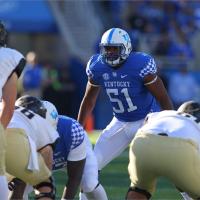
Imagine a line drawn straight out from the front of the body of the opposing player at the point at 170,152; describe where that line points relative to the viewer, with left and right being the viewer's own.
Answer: facing away from the viewer and to the right of the viewer

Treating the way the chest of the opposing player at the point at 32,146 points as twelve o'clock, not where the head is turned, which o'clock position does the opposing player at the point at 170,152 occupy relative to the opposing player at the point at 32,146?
the opposing player at the point at 170,152 is roughly at 2 o'clock from the opposing player at the point at 32,146.

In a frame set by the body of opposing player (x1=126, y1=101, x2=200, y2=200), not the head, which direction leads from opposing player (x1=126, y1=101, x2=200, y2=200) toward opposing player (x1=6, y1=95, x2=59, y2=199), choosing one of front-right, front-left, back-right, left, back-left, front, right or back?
back-left

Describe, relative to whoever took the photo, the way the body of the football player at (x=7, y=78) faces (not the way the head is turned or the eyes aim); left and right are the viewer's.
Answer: facing away from the viewer

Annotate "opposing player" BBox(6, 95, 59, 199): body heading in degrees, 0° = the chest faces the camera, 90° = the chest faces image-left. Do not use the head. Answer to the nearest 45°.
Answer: approximately 225°

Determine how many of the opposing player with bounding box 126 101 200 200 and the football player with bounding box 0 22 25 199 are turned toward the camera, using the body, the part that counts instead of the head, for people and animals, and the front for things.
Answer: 0

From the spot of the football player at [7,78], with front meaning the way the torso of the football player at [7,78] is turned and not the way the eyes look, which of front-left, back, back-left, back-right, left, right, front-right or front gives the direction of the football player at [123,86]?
front-right

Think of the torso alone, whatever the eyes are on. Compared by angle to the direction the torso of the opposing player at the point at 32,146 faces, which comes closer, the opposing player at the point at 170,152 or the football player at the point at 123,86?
the football player

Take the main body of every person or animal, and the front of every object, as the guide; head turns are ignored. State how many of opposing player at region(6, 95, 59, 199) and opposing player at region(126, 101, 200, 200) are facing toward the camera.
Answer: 0
